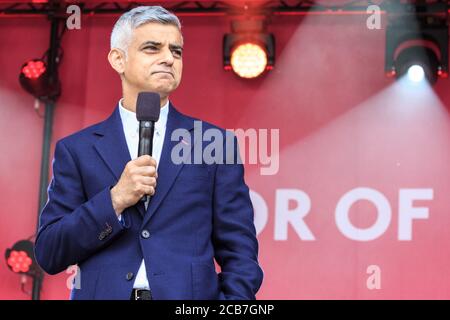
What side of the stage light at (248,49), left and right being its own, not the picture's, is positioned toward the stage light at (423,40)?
left

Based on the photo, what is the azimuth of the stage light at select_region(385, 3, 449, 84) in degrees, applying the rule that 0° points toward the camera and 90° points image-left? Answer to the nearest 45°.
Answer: approximately 0°

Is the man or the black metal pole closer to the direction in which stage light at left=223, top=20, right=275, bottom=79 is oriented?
the man

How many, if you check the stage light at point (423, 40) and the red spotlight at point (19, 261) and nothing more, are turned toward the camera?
2

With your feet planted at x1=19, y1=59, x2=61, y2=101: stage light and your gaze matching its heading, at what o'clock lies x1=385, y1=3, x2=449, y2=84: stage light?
x1=385, y1=3, x2=449, y2=84: stage light is roughly at 8 o'clock from x1=19, y1=59, x2=61, y2=101: stage light.

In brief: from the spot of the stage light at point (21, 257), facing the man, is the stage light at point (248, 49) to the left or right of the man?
left

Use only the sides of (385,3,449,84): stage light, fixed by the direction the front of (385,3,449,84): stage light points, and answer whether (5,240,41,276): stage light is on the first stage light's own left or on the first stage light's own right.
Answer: on the first stage light's own right

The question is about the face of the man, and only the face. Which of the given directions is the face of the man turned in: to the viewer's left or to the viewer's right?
to the viewer's right
